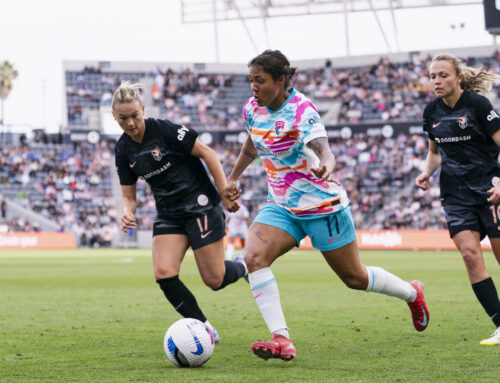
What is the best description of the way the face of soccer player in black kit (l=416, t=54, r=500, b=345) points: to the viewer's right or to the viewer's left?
to the viewer's left

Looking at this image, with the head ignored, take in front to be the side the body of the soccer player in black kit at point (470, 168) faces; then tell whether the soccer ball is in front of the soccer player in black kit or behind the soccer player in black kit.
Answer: in front

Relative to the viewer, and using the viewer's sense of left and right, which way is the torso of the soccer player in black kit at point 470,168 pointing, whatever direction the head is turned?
facing the viewer and to the left of the viewer

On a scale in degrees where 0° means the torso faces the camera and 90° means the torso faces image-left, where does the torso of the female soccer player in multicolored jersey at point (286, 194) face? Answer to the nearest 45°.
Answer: approximately 45°

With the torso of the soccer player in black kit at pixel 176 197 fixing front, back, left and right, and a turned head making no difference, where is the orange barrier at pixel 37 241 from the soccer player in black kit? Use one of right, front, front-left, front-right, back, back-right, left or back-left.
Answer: back-right

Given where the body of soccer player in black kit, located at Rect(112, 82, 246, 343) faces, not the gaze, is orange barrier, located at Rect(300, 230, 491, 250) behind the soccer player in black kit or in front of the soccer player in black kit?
behind

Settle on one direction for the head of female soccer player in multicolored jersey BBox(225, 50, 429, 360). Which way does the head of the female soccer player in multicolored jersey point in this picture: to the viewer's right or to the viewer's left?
to the viewer's left

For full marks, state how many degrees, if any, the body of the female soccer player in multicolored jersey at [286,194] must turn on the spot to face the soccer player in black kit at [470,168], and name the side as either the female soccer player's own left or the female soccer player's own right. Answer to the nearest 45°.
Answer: approximately 180°

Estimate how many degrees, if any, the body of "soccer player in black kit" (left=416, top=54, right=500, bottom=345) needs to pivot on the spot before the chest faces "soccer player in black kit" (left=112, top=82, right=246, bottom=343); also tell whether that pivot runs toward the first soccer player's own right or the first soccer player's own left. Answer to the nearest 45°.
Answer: approximately 45° to the first soccer player's own right

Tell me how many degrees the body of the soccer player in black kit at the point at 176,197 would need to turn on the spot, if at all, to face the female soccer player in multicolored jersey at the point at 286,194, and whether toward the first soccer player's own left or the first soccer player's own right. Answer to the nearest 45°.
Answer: approximately 90° to the first soccer player's own left

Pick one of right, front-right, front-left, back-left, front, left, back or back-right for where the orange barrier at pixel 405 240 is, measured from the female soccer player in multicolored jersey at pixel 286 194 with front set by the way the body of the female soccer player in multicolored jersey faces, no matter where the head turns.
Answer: back-right
